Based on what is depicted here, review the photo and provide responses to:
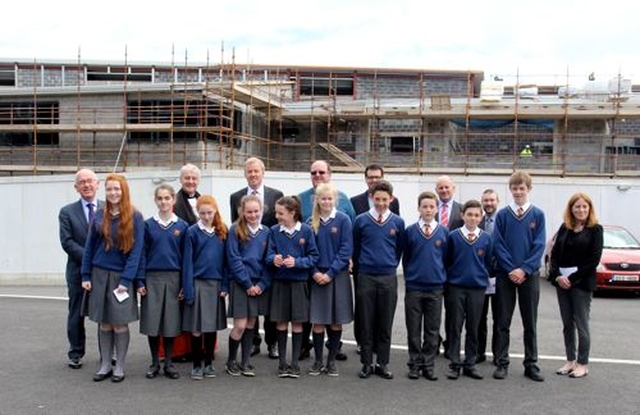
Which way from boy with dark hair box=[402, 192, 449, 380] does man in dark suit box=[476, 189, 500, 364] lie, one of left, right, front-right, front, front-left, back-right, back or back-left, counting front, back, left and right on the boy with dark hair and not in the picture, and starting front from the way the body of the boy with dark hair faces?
back-left

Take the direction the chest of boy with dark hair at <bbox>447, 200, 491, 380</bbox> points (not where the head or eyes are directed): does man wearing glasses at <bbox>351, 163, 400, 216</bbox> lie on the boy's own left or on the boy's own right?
on the boy's own right

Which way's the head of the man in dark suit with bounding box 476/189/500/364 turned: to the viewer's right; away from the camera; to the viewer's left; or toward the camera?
toward the camera

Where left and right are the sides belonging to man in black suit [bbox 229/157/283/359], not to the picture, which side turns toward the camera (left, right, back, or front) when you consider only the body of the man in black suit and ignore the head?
front

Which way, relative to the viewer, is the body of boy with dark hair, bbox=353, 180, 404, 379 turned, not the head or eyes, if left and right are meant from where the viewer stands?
facing the viewer

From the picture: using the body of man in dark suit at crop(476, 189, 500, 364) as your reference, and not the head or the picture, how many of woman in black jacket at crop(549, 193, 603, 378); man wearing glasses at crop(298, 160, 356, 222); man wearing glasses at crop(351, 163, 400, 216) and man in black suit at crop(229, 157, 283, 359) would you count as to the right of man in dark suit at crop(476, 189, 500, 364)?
3

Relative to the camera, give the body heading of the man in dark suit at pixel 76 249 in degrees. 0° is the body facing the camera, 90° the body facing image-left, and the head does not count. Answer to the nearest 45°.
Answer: approximately 315°

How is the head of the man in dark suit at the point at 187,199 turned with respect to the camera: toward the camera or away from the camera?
toward the camera

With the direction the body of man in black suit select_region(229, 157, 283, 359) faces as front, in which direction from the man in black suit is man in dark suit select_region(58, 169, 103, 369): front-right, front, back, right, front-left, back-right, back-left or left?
right

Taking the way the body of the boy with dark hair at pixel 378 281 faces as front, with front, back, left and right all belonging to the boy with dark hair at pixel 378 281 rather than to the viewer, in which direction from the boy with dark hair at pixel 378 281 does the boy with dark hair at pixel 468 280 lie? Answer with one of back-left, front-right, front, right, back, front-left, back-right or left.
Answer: left

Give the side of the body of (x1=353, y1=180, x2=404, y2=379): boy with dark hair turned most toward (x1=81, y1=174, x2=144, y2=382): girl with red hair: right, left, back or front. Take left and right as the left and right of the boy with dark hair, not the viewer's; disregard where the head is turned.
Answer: right

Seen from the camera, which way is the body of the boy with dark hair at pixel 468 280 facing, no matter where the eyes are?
toward the camera

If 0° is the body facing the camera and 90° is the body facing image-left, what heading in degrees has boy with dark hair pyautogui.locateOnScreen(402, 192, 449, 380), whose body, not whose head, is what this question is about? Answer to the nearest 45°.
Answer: approximately 0°

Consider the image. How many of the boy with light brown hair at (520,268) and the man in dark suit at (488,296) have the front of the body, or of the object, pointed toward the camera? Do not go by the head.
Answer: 2

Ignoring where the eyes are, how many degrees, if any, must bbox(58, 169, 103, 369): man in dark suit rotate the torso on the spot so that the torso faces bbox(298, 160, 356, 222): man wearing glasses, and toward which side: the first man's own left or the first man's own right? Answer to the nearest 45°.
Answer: approximately 45° to the first man's own left

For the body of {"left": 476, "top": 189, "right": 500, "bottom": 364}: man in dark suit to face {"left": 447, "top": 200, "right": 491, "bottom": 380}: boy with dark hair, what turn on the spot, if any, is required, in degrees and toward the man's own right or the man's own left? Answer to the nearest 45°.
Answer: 0° — they already face them

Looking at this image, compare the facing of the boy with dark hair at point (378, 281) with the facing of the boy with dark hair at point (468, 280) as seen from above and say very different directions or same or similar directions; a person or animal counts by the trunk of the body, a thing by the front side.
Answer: same or similar directions

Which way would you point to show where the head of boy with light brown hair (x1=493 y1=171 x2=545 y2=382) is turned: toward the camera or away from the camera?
toward the camera

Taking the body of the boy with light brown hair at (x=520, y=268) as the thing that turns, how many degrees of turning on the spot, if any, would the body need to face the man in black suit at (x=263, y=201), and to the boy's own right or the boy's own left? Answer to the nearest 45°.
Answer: approximately 90° to the boy's own right
